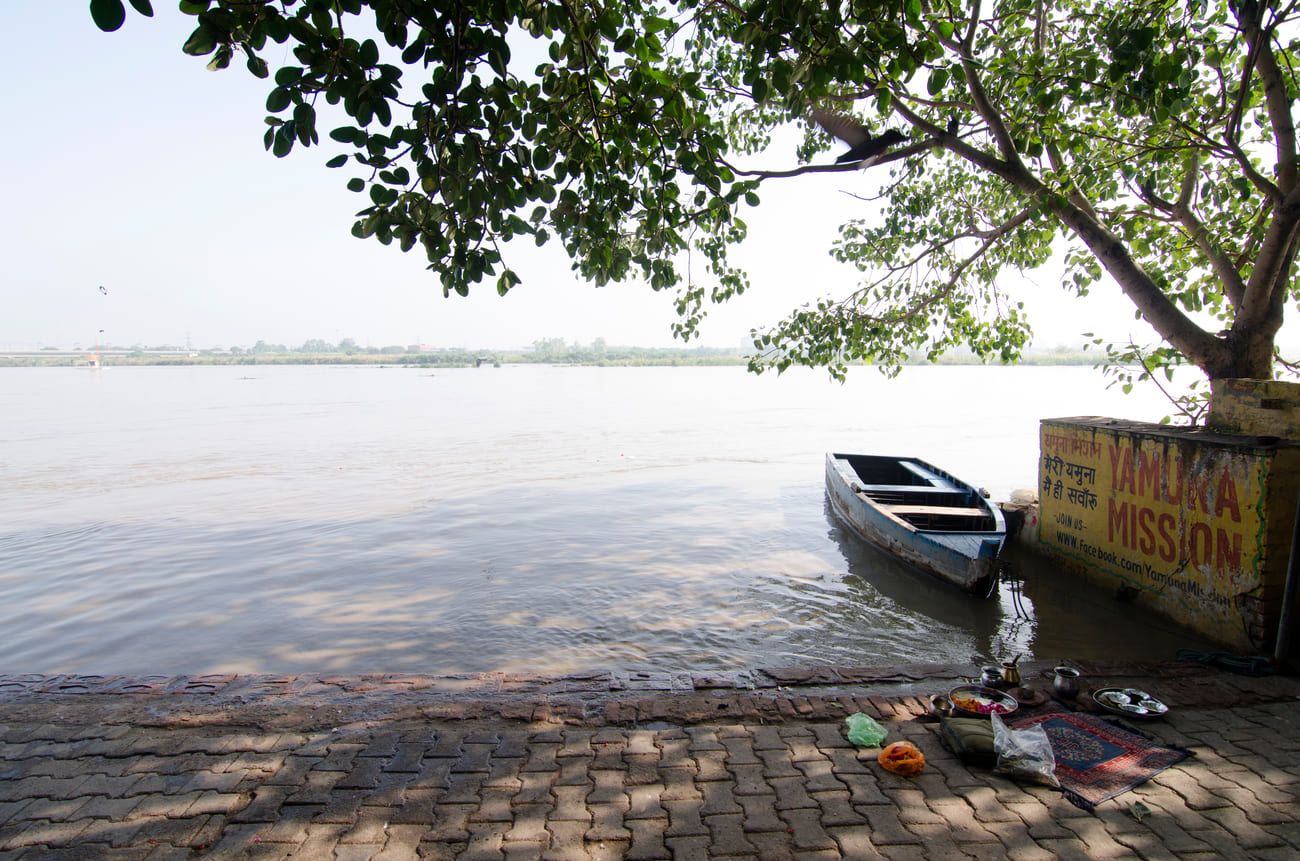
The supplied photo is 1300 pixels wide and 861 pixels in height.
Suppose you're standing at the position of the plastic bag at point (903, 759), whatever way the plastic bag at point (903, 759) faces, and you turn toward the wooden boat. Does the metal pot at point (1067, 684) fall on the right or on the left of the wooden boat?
right

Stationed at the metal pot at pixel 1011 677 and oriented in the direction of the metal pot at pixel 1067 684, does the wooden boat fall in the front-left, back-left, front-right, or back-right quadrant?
back-left

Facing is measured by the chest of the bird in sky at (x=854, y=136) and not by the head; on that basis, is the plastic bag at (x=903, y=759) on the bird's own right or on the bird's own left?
on the bird's own right

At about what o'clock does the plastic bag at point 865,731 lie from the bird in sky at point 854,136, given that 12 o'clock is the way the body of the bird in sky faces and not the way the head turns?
The plastic bag is roughly at 3 o'clock from the bird in sky.

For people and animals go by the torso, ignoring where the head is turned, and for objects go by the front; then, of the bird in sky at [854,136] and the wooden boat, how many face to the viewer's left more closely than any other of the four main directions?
0

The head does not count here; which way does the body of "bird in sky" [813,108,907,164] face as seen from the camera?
to the viewer's right

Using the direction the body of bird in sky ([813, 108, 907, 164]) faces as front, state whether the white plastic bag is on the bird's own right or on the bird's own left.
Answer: on the bird's own right

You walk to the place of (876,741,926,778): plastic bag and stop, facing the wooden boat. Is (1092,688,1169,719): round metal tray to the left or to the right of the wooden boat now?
right
